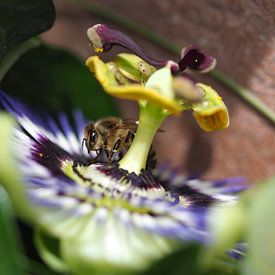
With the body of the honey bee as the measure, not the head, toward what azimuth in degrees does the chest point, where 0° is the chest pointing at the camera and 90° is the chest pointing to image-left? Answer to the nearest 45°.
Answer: approximately 45°
